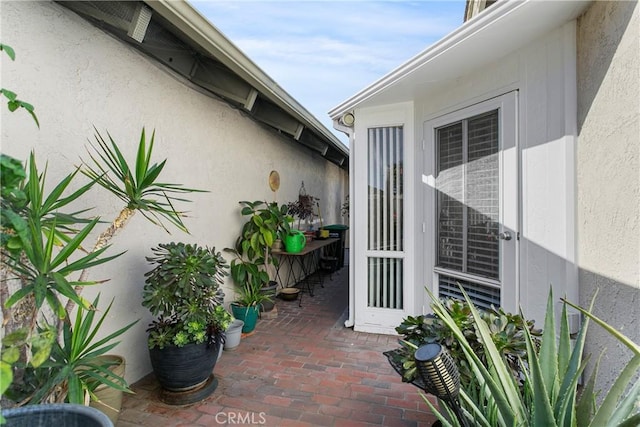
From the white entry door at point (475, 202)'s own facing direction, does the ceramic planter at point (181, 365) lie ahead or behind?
ahead

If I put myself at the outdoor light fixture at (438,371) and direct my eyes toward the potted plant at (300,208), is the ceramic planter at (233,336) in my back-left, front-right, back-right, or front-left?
front-left

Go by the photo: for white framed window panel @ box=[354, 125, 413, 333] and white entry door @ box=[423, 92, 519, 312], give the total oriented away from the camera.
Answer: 0

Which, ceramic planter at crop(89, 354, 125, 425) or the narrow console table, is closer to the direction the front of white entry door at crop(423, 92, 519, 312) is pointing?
the ceramic planter

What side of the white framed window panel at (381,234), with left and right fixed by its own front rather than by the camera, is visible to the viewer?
front

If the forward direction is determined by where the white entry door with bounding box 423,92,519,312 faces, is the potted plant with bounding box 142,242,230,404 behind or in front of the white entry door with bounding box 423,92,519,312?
in front

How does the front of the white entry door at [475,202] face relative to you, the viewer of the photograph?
facing the viewer and to the left of the viewer

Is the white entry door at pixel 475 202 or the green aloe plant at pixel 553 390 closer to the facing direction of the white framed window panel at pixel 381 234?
the green aloe plant
